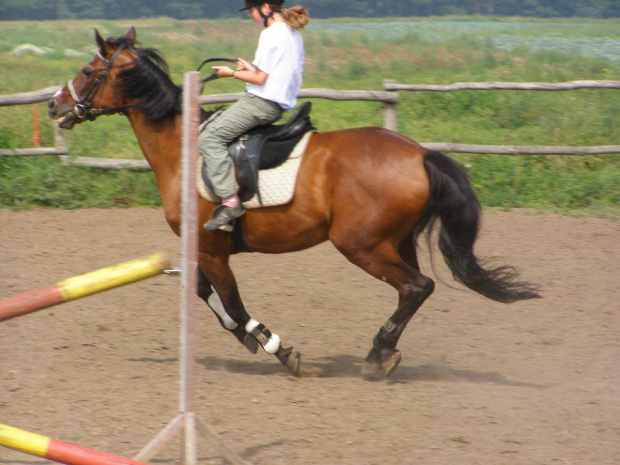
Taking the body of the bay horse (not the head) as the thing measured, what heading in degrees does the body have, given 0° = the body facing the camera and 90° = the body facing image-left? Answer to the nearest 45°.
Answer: approximately 90°

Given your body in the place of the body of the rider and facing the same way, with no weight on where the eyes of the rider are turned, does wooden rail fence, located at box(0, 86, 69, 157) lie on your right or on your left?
on your right

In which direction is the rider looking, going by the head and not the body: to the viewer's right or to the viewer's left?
to the viewer's left

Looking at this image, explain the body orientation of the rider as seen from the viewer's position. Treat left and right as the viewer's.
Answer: facing to the left of the viewer

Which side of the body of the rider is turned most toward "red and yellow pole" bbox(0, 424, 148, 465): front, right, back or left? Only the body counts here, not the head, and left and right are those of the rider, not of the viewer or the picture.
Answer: left

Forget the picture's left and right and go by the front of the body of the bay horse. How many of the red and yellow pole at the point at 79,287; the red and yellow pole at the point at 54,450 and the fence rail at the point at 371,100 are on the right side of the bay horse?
1

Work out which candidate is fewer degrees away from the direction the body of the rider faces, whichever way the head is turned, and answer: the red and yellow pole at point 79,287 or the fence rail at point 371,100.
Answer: the red and yellow pole

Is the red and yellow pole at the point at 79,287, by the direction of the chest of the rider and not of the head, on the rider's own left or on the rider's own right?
on the rider's own left

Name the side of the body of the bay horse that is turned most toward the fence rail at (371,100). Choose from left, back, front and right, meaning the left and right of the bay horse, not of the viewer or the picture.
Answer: right

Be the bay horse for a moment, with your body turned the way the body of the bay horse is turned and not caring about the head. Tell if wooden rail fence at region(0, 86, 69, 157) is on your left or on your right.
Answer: on your right
